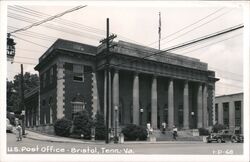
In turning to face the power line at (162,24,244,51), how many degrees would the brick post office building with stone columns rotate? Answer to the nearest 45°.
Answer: approximately 45° to its right

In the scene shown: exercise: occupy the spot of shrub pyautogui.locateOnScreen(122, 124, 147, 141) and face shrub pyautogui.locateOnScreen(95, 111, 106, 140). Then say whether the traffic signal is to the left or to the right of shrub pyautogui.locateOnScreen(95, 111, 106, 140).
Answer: left

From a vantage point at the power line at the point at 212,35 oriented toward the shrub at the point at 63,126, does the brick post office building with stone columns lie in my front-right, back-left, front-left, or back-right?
front-right

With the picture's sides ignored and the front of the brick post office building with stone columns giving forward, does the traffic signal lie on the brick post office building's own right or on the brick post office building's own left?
on the brick post office building's own right
